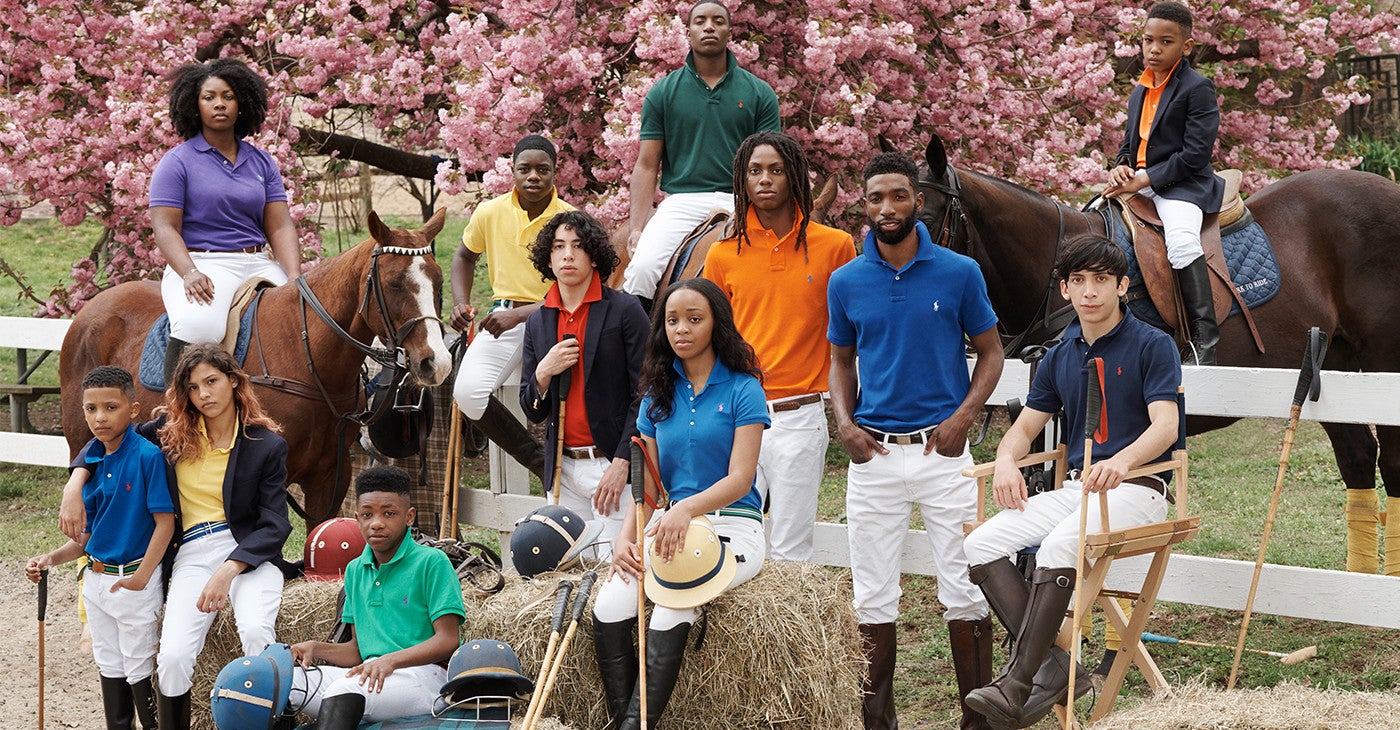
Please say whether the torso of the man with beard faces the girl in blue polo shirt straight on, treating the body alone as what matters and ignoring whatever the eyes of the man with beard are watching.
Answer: no

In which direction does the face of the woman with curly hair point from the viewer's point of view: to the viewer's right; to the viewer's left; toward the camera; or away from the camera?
toward the camera

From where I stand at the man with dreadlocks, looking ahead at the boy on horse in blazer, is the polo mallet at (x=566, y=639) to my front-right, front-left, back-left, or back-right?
back-right

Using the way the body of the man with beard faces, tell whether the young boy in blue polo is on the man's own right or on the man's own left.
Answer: on the man's own right

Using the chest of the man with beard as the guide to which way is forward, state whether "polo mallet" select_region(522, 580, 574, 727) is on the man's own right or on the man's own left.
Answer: on the man's own right

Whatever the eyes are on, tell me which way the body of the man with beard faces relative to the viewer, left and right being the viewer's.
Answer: facing the viewer

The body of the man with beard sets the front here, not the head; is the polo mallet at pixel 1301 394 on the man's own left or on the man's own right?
on the man's own left

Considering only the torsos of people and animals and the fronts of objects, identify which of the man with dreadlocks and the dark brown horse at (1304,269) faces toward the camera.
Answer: the man with dreadlocks

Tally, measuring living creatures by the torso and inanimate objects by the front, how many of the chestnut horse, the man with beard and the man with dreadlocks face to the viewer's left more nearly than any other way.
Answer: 0

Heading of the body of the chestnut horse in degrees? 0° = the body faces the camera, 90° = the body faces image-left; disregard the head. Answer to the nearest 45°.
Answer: approximately 315°

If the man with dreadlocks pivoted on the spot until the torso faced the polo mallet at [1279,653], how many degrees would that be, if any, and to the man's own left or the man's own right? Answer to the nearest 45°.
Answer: approximately 90° to the man's own left

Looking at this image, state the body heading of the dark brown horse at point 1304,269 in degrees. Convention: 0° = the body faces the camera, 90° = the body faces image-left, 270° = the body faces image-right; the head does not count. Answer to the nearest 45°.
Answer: approximately 90°

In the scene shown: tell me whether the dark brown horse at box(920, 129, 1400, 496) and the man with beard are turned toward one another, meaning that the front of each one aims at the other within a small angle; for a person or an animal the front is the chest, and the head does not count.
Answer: no

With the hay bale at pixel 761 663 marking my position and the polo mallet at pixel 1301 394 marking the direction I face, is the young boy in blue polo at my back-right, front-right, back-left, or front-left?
back-left

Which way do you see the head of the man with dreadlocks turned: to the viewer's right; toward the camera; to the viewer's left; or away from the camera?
toward the camera

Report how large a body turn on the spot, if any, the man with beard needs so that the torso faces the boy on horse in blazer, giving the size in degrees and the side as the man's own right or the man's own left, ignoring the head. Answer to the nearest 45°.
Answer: approximately 135° to the man's own left

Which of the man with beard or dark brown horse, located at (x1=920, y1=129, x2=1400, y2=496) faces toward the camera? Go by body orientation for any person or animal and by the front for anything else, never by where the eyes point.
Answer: the man with beard

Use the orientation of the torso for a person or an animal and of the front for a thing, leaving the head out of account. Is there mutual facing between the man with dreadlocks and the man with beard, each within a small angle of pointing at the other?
no

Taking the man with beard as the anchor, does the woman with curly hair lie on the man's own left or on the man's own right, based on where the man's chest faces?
on the man's own right
